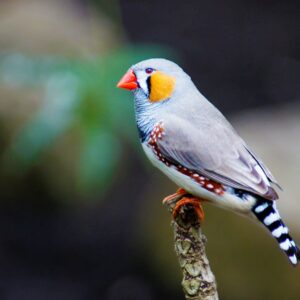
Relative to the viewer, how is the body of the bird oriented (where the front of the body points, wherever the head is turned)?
to the viewer's left
